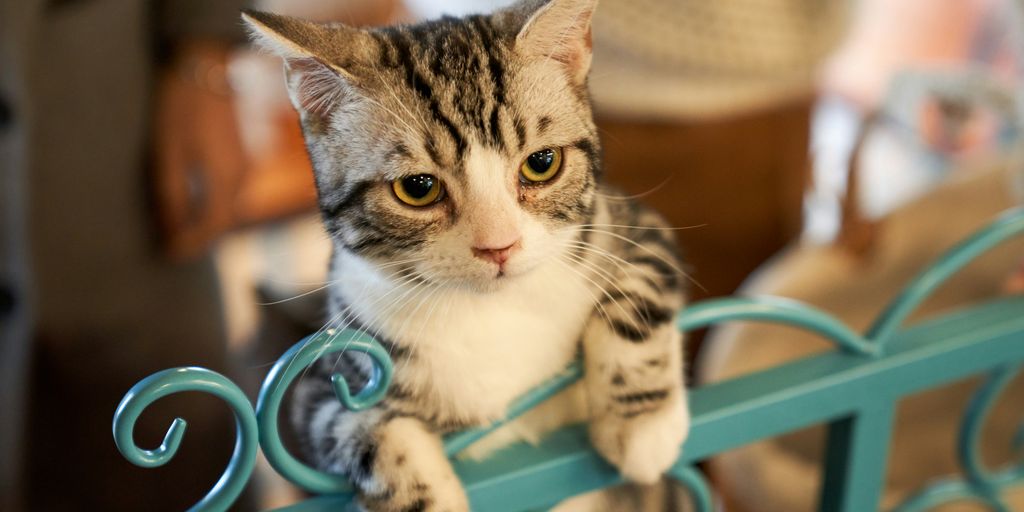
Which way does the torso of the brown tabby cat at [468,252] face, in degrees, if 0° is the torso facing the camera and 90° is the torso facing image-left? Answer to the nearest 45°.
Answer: approximately 0°

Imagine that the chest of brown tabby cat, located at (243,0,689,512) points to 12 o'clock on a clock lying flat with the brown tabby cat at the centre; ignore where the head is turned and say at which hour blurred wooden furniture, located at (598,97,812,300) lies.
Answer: The blurred wooden furniture is roughly at 7 o'clock from the brown tabby cat.
